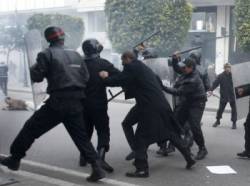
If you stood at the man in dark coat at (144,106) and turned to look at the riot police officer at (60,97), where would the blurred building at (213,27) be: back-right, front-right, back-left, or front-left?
back-right

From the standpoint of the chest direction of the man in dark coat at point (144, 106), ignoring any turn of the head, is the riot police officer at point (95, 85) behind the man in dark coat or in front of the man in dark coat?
in front

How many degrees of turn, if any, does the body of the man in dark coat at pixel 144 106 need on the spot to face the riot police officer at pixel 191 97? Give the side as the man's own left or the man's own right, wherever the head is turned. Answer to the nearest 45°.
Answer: approximately 135° to the man's own right

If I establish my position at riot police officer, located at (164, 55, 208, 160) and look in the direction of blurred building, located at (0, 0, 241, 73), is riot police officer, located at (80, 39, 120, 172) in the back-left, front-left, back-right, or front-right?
back-left

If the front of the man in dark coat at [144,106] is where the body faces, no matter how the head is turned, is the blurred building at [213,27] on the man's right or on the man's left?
on the man's right

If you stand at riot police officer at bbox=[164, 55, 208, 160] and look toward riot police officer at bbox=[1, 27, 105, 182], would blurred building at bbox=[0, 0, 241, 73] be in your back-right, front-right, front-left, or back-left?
back-right

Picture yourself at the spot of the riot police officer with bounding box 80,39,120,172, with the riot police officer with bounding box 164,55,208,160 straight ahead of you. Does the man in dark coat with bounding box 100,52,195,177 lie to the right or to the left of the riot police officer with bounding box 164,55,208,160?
right

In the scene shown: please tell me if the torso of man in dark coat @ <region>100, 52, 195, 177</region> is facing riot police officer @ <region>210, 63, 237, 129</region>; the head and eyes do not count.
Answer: no

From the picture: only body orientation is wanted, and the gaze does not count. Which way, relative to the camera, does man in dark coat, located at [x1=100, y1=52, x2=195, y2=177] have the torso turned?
to the viewer's left

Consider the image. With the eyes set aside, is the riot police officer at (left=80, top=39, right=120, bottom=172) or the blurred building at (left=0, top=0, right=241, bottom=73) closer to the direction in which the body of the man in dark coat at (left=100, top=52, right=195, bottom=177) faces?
the riot police officer

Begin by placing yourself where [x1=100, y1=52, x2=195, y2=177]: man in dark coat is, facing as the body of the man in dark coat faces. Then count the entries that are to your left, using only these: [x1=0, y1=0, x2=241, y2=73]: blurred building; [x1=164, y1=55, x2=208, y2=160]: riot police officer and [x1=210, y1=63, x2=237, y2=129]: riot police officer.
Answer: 0
